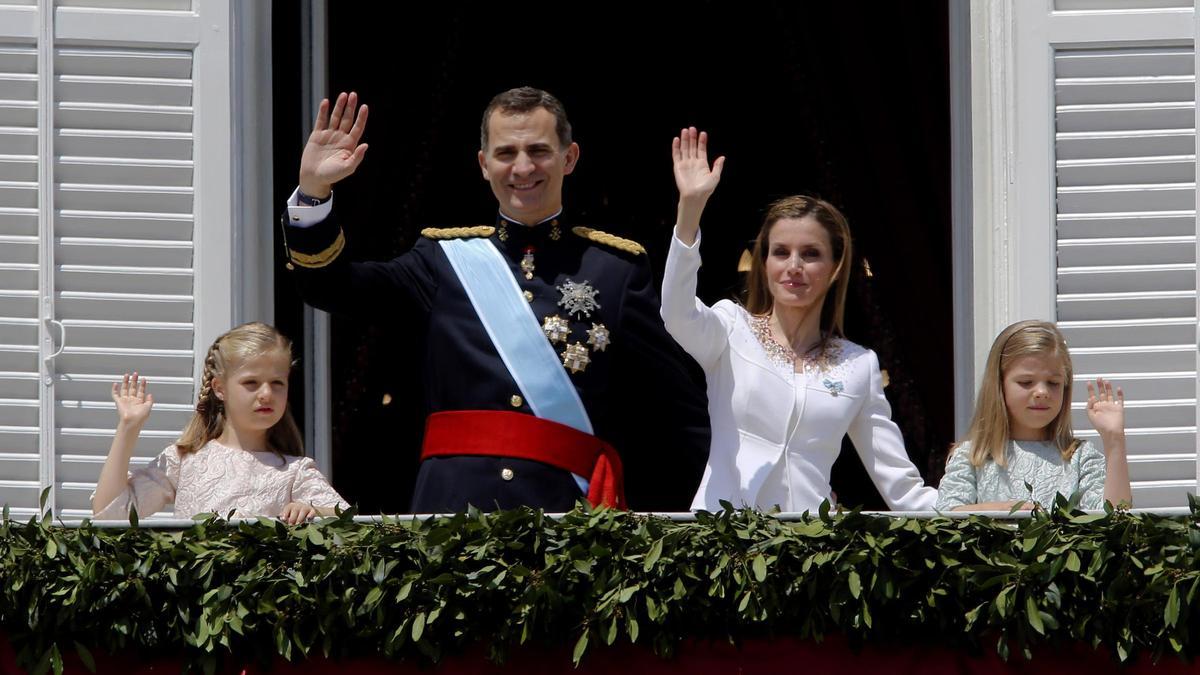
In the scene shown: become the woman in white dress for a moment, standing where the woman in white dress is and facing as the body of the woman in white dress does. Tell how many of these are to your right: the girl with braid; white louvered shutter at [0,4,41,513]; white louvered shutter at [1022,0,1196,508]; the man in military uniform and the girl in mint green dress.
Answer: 3

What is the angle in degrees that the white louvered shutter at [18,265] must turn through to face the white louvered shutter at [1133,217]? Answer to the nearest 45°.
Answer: approximately 90° to its left

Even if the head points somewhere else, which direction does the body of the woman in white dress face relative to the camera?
toward the camera

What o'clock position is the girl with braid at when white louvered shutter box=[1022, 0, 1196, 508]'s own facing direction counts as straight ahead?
The girl with braid is roughly at 2 o'clock from the white louvered shutter.

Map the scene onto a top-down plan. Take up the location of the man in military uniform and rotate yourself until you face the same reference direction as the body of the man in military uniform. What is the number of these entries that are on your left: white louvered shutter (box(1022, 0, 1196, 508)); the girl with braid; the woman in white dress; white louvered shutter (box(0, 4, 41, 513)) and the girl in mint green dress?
3

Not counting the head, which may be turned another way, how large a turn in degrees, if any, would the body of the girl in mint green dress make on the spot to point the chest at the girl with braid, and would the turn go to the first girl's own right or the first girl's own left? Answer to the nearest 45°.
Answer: approximately 90° to the first girl's own right

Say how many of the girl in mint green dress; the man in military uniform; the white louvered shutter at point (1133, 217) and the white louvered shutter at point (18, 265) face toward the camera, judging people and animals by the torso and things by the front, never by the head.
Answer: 4

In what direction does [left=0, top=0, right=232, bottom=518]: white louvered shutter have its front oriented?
toward the camera

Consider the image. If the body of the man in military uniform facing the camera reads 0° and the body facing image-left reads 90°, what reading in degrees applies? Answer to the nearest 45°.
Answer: approximately 0°

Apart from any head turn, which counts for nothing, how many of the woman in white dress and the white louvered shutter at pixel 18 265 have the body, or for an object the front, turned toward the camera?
2

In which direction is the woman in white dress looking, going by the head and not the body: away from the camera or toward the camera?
toward the camera

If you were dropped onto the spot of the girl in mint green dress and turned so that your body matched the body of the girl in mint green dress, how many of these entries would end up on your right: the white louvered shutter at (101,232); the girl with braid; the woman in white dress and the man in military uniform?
4

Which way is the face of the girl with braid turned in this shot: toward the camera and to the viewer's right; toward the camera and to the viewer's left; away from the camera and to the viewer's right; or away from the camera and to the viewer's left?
toward the camera and to the viewer's right

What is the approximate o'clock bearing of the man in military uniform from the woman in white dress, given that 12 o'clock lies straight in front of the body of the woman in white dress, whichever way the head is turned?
The man in military uniform is roughly at 3 o'clock from the woman in white dress.
